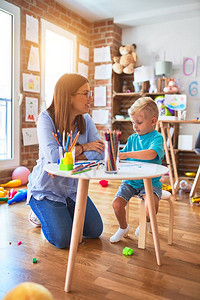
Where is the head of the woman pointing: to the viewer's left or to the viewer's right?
to the viewer's right

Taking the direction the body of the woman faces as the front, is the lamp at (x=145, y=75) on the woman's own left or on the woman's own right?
on the woman's own left

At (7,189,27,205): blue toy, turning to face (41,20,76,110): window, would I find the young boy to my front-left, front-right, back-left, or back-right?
back-right

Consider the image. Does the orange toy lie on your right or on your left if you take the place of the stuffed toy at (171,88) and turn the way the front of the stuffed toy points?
on your right

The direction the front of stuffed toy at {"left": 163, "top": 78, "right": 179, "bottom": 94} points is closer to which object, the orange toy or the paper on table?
the paper on table

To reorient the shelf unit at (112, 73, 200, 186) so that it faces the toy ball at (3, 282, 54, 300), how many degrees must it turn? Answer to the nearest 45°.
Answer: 0° — it already faces it

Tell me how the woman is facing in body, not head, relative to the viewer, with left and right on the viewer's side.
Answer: facing the viewer and to the right of the viewer

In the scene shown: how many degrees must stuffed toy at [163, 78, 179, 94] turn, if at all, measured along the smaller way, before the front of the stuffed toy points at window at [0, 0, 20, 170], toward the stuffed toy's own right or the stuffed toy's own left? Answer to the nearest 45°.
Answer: approximately 45° to the stuffed toy's own right

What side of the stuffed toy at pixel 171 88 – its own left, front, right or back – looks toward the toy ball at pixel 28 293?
front

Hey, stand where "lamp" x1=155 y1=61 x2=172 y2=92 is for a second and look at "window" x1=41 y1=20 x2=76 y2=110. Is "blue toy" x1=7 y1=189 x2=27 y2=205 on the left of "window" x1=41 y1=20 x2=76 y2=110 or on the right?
left

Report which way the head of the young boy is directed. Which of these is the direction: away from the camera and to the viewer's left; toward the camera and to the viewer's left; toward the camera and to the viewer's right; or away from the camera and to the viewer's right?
toward the camera and to the viewer's left

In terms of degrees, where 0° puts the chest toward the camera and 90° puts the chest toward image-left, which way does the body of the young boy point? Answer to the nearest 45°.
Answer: approximately 45°
